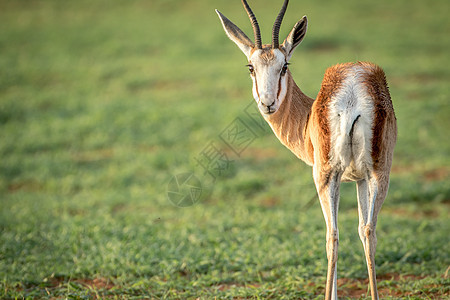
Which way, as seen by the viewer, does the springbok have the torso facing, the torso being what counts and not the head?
away from the camera
